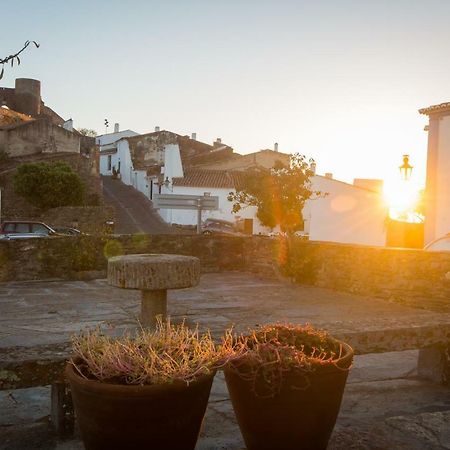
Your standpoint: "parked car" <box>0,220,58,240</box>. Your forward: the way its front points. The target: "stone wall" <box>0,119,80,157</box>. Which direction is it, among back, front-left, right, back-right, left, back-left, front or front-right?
left

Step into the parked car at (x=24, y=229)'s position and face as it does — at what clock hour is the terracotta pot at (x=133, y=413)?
The terracotta pot is roughly at 3 o'clock from the parked car.

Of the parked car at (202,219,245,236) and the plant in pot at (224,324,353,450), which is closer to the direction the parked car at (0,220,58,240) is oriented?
the parked car

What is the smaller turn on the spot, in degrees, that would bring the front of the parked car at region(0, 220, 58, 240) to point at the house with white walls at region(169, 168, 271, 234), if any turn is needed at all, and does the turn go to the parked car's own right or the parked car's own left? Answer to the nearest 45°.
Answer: approximately 45° to the parked car's own left

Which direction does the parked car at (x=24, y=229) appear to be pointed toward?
to the viewer's right

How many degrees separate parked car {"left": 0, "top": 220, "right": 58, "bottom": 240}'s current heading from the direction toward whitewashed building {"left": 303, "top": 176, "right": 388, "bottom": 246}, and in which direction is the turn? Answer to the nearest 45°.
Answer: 0° — it already faces it

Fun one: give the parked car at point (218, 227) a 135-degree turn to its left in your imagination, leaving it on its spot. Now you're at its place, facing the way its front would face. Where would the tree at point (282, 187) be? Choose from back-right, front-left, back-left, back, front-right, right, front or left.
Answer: back-left

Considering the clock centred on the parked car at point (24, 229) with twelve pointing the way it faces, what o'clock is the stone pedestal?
The stone pedestal is roughly at 3 o'clock from the parked car.

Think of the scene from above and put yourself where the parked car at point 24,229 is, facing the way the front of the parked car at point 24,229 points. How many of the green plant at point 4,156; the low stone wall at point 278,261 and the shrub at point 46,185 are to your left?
2

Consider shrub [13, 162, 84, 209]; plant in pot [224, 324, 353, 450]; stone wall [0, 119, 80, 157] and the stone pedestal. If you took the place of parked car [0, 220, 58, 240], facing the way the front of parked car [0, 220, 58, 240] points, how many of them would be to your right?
2
